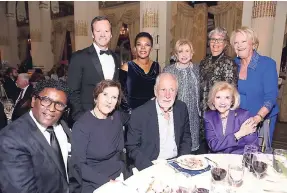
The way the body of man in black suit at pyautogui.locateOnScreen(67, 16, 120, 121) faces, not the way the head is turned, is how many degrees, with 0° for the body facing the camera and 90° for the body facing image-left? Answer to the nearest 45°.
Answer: approximately 315°

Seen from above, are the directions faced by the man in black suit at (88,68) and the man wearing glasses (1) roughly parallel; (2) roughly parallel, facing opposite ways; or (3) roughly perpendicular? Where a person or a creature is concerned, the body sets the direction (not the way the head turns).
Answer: roughly parallel

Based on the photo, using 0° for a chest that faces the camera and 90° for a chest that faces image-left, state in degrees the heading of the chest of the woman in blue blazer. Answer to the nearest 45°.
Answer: approximately 45°

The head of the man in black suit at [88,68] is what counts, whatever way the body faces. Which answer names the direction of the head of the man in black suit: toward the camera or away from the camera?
toward the camera

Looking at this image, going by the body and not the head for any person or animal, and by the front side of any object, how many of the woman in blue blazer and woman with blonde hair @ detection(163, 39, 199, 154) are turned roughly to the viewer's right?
0

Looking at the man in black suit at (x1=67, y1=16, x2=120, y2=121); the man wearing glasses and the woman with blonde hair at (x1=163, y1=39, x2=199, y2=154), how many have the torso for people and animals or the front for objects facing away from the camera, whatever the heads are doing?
0

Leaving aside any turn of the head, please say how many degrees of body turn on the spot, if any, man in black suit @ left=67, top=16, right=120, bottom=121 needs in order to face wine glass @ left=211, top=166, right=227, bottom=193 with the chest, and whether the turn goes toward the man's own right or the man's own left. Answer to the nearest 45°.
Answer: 0° — they already face it

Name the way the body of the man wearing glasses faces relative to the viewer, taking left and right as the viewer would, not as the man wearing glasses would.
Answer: facing the viewer and to the right of the viewer

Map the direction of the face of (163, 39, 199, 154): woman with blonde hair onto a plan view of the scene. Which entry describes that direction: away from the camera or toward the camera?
toward the camera

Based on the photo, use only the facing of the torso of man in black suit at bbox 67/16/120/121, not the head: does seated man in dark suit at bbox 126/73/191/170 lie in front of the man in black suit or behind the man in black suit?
in front

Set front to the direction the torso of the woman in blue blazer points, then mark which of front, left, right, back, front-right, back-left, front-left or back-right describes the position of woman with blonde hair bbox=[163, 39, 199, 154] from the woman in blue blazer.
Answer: front-right

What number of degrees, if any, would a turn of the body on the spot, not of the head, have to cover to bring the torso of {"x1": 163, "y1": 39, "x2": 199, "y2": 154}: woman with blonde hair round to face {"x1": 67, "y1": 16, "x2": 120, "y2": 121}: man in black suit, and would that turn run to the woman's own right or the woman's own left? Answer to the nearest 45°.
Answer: approximately 45° to the woman's own right

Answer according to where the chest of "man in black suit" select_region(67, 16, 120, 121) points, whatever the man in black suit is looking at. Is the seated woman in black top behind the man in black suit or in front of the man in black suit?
in front

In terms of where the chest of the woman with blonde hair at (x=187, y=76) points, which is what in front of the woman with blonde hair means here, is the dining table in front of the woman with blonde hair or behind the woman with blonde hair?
in front

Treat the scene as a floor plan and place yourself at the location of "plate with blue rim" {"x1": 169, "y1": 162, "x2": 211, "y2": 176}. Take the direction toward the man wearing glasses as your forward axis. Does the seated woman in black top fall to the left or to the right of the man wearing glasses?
right

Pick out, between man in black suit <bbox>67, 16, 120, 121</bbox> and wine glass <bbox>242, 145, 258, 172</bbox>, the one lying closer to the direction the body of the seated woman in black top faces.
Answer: the wine glass
